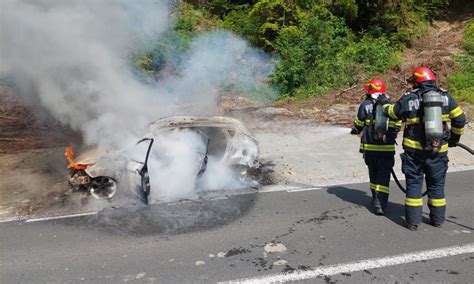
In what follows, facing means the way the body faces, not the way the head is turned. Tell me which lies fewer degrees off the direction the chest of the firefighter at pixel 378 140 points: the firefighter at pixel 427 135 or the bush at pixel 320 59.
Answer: the bush

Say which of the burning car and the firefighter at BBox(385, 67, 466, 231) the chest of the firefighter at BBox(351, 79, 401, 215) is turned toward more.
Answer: the burning car

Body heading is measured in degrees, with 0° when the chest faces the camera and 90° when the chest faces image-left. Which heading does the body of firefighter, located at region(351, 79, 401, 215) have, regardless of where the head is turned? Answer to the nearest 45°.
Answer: approximately 135°

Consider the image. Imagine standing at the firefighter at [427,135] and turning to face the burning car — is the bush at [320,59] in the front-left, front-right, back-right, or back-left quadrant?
front-right

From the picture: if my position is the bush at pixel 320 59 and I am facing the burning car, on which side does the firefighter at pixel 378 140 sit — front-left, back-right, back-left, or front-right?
front-left

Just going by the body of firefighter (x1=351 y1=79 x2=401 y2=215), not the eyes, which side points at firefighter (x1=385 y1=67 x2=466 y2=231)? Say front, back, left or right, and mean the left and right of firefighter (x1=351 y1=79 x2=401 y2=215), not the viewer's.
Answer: back

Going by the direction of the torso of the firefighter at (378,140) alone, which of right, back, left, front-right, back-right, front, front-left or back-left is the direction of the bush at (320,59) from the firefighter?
front-right

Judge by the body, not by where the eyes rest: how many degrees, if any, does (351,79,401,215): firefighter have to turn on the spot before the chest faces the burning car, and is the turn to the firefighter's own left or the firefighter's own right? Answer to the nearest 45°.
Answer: approximately 45° to the firefighter's own left

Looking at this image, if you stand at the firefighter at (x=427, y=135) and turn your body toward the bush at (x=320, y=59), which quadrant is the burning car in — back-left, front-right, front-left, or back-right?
front-left

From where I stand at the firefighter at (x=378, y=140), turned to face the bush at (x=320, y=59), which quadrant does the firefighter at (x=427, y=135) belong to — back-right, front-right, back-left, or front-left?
back-right

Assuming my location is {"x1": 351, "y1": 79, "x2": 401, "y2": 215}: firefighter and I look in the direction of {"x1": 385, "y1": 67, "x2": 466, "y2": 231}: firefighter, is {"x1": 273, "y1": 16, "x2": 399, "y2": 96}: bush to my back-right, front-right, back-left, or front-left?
back-left
